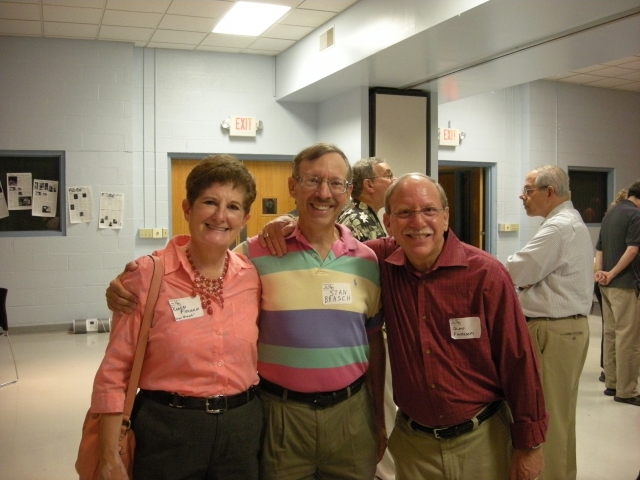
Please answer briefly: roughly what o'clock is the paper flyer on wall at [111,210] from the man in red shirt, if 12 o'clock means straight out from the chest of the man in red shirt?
The paper flyer on wall is roughly at 5 o'clock from the man in red shirt.

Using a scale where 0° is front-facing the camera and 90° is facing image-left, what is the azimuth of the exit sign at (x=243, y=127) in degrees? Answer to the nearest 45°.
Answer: approximately 0°

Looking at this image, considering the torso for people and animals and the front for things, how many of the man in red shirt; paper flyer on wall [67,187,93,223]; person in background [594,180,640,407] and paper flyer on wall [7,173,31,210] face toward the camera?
3

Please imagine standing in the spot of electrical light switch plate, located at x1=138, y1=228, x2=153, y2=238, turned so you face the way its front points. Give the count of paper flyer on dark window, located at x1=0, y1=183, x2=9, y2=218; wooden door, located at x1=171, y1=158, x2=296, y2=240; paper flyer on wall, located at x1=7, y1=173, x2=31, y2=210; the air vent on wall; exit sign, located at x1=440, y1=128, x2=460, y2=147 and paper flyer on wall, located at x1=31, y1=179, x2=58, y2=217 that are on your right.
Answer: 3
